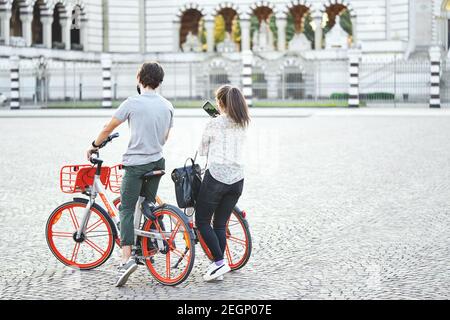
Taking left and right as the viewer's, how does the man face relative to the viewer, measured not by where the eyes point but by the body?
facing away from the viewer and to the left of the viewer

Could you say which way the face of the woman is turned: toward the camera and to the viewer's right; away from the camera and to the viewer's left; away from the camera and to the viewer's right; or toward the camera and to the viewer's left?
away from the camera and to the viewer's left

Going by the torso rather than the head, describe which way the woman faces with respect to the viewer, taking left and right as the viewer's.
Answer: facing away from the viewer and to the left of the viewer

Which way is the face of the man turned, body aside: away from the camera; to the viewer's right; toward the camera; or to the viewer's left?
away from the camera

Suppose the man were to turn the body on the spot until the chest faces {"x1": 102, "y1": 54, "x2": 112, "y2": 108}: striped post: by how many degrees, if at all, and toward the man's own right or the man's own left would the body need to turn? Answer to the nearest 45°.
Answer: approximately 45° to the man's own right

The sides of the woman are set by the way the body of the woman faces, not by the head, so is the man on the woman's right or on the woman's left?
on the woman's left

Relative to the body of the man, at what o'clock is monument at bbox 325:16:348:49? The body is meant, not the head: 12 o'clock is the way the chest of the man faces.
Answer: The monument is roughly at 2 o'clock from the man.

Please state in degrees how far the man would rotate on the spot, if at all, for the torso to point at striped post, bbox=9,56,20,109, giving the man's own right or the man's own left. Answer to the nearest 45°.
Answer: approximately 45° to the man's own right

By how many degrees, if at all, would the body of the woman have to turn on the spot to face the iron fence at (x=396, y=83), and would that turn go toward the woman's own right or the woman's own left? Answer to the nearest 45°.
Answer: approximately 45° to the woman's own right

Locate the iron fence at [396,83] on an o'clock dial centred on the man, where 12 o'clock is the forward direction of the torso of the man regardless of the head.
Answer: The iron fence is roughly at 2 o'clock from the man.

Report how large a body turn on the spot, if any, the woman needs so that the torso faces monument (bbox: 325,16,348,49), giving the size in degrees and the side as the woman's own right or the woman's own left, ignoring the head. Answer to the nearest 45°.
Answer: approximately 45° to the woman's own right

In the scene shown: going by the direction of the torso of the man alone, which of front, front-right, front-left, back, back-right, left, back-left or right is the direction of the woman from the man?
back-right

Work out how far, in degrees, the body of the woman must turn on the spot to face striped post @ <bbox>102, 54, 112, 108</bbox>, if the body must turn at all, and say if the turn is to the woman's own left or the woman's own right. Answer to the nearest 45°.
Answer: approximately 45° to the woman's own right
